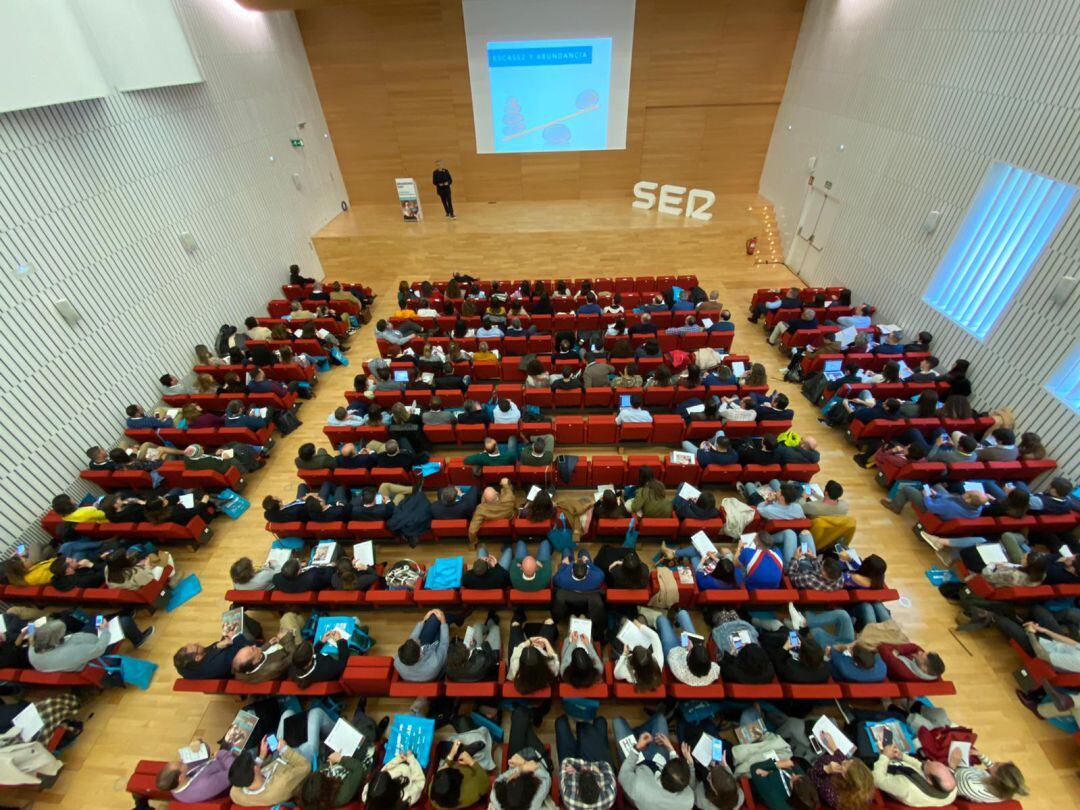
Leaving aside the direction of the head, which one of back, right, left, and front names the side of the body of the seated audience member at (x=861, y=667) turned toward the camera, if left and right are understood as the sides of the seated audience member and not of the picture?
back

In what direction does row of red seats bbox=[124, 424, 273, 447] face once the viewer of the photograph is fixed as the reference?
facing away from the viewer and to the right of the viewer

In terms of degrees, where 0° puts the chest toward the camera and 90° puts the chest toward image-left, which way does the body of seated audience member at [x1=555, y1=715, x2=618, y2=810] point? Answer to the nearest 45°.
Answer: approximately 180°

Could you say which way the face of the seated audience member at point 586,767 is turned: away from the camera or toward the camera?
away from the camera

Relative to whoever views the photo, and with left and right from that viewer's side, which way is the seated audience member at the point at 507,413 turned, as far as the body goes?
facing away from the viewer

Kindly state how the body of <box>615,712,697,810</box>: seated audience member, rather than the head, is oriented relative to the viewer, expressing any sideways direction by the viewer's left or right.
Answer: facing away from the viewer

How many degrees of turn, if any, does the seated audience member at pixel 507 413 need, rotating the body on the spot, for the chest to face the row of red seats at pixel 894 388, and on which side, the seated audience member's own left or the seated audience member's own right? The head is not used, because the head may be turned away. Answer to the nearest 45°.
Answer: approximately 90° to the seated audience member's own right

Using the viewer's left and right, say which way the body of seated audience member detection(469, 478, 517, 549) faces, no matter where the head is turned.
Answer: facing away from the viewer

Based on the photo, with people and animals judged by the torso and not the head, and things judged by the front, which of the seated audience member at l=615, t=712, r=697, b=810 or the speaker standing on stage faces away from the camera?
the seated audience member

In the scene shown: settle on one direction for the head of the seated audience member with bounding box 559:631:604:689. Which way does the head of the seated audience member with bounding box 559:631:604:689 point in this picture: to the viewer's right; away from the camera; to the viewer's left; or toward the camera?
away from the camera

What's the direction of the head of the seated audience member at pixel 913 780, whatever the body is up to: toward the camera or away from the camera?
away from the camera

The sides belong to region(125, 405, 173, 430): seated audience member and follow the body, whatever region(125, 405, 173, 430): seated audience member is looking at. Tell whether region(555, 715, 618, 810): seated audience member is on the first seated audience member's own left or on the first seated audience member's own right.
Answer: on the first seated audience member's own right
